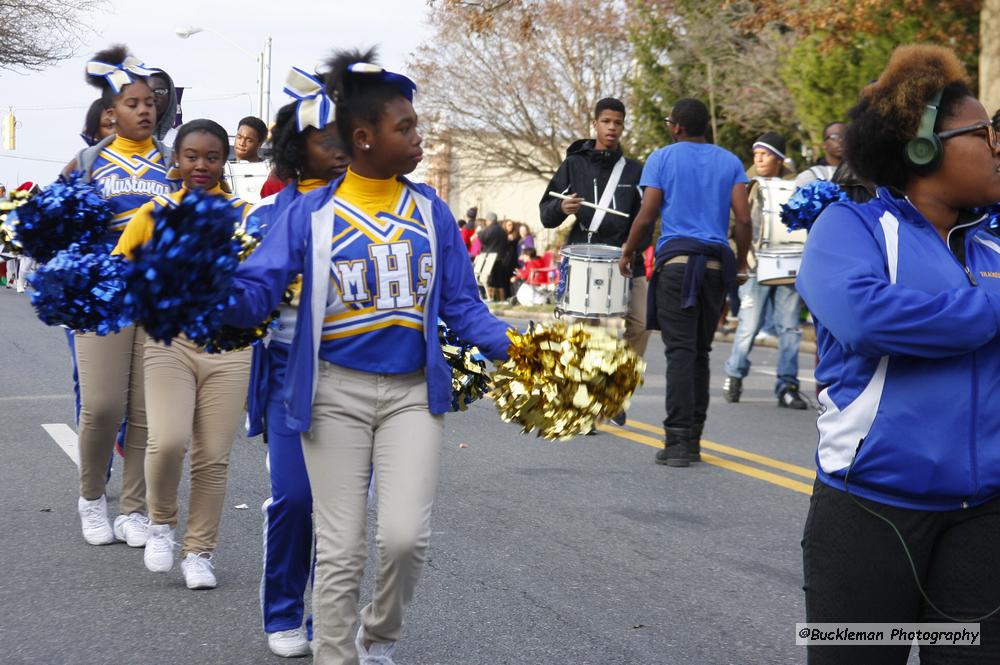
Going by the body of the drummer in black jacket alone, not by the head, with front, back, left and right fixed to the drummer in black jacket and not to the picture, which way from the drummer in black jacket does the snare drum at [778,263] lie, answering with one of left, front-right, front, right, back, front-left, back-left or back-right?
back-left

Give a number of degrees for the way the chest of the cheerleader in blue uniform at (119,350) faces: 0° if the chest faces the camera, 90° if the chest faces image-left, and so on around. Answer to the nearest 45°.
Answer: approximately 315°

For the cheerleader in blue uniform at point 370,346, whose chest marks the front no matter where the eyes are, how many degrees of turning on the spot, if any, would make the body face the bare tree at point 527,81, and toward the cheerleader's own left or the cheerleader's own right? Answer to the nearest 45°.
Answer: approximately 180°

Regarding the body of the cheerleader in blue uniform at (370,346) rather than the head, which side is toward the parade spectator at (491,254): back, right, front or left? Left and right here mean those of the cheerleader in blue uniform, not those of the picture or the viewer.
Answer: back

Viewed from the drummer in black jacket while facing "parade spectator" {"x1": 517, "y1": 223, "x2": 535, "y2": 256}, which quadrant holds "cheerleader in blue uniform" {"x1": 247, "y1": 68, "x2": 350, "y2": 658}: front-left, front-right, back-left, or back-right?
back-left

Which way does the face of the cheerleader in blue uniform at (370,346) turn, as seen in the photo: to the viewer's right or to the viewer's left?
to the viewer's right

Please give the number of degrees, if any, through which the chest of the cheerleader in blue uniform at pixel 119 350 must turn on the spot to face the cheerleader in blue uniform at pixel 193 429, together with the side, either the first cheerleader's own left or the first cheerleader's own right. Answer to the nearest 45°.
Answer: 0° — they already face them

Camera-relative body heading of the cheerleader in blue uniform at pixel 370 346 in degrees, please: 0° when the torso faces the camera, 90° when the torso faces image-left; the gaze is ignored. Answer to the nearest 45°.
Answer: approximately 0°

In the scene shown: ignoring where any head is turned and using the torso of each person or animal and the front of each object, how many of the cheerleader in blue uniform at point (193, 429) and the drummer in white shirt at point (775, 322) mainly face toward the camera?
2

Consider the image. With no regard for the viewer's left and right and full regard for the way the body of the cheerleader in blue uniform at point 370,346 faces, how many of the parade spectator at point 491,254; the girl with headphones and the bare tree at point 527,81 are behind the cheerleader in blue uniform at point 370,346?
2

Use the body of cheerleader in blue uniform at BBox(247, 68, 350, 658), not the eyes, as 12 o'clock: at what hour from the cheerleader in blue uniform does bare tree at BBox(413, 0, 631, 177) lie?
The bare tree is roughly at 8 o'clock from the cheerleader in blue uniform.

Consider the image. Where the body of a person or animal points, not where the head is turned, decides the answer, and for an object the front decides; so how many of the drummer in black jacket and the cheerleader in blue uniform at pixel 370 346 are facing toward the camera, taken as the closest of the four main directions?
2
